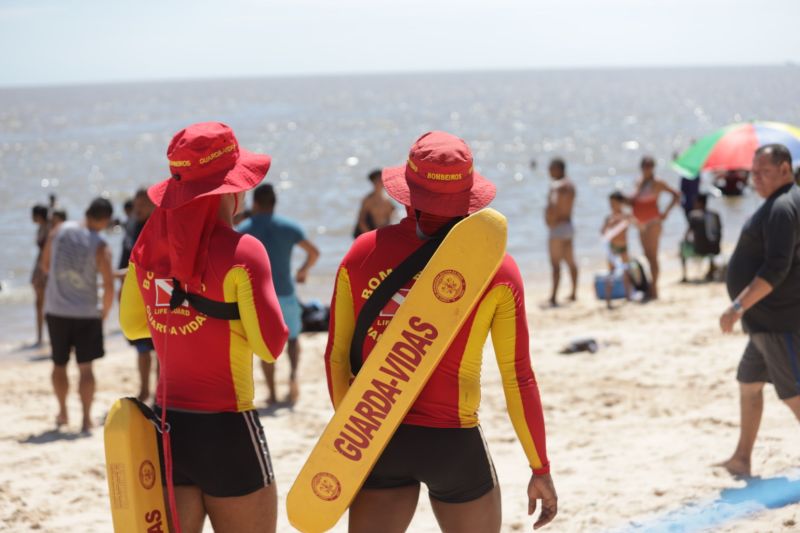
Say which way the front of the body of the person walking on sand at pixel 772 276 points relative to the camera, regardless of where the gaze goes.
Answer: to the viewer's left

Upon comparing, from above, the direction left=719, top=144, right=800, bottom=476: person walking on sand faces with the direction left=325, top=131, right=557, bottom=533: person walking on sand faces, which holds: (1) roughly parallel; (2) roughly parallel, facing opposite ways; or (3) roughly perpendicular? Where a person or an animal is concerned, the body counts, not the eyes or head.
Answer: roughly perpendicular

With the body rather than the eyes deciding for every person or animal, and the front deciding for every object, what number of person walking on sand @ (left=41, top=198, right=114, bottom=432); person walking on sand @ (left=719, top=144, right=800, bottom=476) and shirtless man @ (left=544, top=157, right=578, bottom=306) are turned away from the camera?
1

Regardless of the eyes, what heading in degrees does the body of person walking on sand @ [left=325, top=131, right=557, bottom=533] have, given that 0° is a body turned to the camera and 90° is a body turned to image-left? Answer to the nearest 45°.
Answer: approximately 180°

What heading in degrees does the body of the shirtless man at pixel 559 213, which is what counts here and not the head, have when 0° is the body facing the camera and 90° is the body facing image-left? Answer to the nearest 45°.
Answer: approximately 45°

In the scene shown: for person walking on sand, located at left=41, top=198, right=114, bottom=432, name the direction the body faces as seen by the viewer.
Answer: away from the camera

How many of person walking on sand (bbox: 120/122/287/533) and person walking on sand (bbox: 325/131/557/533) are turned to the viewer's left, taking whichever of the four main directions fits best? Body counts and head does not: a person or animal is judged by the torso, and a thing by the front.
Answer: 0

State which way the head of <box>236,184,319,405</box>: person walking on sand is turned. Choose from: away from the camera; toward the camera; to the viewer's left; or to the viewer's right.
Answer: away from the camera

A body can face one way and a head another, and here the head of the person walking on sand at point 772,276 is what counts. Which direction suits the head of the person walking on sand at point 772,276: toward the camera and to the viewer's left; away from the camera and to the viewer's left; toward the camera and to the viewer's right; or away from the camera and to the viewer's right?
toward the camera and to the viewer's left

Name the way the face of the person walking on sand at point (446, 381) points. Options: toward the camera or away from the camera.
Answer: away from the camera

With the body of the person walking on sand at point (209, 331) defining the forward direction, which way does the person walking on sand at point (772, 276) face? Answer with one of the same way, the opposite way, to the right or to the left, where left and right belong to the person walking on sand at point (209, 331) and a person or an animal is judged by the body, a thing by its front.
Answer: to the left

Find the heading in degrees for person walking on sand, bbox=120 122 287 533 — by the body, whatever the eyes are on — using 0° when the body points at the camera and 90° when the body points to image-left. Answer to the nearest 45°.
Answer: approximately 225°

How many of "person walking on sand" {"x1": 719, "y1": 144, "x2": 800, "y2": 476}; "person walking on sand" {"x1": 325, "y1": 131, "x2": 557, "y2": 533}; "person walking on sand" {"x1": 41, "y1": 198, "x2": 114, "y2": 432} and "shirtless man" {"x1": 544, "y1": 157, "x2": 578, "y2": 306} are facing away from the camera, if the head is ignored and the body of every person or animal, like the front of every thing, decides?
2

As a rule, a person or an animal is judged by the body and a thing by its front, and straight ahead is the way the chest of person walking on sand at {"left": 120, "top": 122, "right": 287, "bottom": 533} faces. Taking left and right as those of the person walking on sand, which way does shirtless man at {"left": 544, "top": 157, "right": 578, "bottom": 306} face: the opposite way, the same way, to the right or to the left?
the opposite way

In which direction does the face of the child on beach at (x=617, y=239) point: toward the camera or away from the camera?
toward the camera
